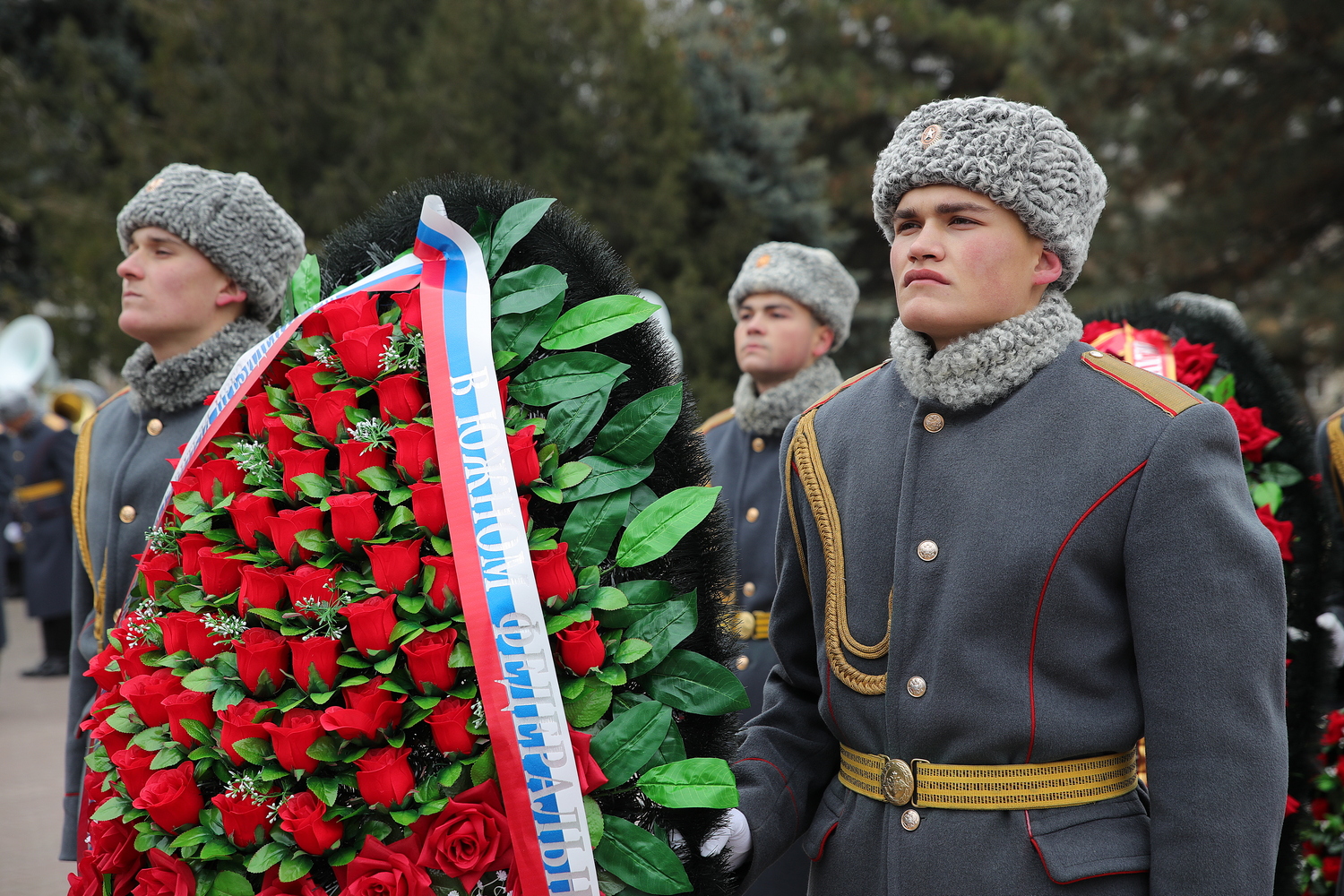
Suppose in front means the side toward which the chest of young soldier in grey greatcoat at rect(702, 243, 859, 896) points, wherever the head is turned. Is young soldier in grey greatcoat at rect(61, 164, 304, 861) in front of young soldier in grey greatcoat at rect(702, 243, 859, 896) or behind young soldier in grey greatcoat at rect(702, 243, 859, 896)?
in front

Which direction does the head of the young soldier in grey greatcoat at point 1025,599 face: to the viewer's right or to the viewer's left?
to the viewer's left

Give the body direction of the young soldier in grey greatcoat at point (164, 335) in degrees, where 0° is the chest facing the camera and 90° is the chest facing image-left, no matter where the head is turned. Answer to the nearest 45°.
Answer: approximately 45°

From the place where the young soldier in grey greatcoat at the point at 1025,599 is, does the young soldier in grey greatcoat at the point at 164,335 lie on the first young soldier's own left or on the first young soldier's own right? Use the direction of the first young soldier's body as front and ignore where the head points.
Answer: on the first young soldier's own right

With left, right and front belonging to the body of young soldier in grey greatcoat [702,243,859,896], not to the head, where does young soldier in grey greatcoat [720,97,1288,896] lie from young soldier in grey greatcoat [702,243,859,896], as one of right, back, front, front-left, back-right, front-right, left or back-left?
front-left

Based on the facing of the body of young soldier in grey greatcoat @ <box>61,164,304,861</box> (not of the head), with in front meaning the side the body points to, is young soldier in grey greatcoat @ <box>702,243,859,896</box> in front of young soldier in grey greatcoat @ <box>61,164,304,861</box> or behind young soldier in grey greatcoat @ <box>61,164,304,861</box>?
behind

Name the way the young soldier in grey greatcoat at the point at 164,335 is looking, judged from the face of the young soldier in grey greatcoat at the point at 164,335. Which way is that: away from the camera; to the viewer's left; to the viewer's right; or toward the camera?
to the viewer's left

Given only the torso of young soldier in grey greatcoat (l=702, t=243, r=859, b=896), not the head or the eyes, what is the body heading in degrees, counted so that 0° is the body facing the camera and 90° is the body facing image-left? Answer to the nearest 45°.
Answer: approximately 45°

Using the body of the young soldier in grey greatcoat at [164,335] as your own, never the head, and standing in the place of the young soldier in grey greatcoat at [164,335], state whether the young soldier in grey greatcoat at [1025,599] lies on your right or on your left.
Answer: on your left

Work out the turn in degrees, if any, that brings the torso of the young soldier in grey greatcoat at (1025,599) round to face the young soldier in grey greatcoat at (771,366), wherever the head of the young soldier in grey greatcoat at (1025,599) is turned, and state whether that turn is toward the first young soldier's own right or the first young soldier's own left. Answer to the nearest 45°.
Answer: approximately 135° to the first young soldier's own right

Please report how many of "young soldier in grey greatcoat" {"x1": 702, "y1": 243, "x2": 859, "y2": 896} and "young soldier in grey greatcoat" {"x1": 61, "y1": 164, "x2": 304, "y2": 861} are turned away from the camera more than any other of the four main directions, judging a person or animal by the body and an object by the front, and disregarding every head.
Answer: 0

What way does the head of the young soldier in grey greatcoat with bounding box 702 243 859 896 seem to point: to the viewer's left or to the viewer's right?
to the viewer's left
